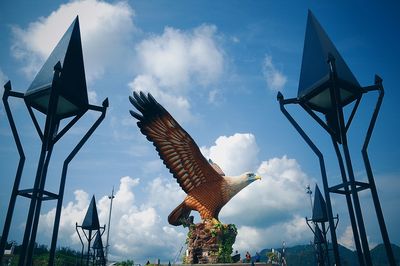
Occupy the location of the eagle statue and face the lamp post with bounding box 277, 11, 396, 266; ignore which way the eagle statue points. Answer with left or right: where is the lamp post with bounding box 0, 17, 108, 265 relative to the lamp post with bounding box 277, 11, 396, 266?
right

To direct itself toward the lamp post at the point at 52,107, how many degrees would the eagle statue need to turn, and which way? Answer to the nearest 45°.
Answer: approximately 90° to its right

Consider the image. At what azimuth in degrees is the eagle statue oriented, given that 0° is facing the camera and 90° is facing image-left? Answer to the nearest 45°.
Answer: approximately 270°

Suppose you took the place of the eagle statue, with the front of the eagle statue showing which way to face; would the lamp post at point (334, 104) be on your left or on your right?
on your right
